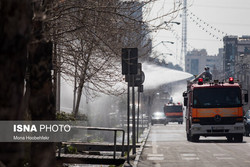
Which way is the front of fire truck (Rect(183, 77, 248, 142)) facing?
toward the camera
